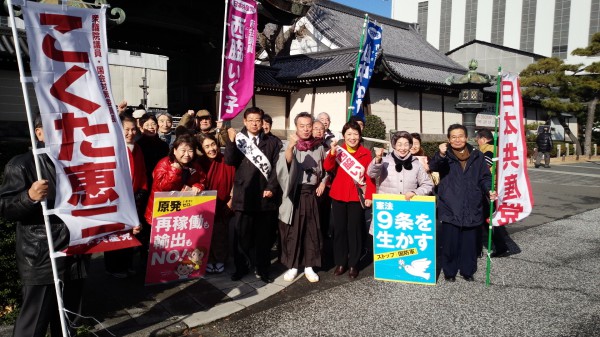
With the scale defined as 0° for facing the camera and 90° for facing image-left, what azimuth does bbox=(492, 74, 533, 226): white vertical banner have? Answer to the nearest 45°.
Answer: approximately 0°

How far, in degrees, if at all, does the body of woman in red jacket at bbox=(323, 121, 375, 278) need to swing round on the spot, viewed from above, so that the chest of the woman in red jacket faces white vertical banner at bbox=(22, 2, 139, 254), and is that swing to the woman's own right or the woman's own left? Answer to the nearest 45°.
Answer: approximately 45° to the woman's own right

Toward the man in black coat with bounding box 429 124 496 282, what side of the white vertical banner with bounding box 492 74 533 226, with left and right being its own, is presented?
right

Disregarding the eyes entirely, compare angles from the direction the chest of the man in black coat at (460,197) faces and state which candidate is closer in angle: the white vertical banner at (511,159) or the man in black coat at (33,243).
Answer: the man in black coat
